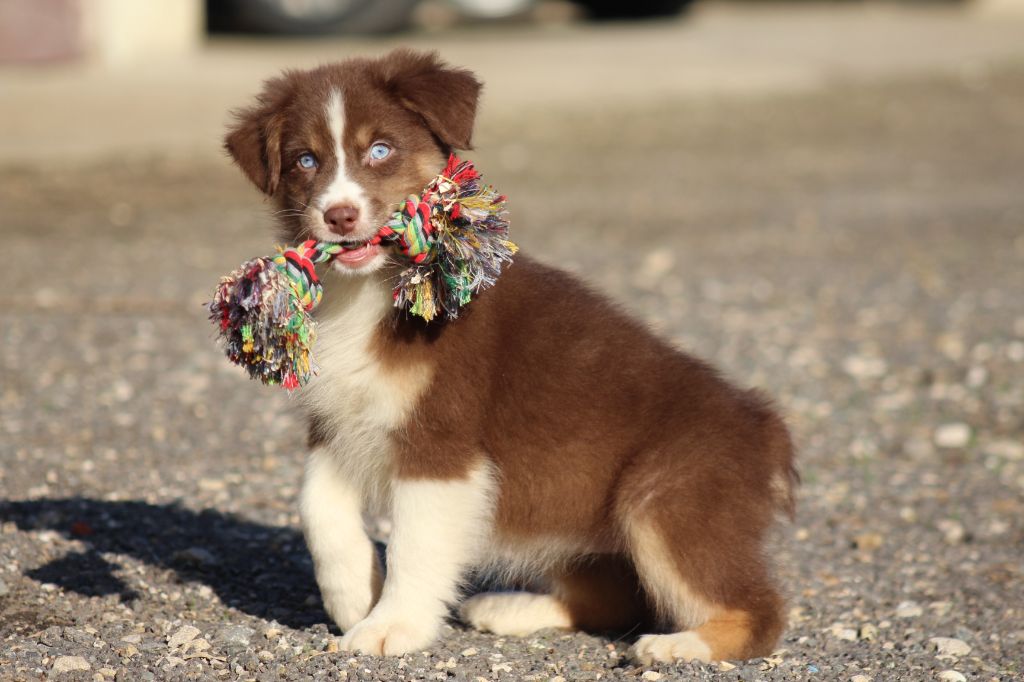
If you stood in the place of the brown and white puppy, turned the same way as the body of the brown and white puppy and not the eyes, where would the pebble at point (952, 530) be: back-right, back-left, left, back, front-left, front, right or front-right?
back

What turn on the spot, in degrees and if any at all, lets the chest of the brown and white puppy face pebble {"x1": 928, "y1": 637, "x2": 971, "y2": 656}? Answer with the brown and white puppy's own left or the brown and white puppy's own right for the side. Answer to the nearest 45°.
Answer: approximately 135° to the brown and white puppy's own left

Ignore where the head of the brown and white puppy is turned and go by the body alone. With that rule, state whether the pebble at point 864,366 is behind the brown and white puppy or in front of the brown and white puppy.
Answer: behind

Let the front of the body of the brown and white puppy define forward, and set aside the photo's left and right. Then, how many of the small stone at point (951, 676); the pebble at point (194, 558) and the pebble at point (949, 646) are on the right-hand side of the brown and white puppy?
1

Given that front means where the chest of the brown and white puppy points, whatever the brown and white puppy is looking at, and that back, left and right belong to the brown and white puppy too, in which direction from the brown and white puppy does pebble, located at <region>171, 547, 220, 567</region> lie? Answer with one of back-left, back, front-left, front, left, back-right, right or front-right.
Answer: right

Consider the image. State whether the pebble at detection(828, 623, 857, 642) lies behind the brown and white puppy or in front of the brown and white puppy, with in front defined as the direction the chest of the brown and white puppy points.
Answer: behind

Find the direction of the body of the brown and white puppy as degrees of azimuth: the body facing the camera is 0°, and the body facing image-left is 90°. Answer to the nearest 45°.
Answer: approximately 45°

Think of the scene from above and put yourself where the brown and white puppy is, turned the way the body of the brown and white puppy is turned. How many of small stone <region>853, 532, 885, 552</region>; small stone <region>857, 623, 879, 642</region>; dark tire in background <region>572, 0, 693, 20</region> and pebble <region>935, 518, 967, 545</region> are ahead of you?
0

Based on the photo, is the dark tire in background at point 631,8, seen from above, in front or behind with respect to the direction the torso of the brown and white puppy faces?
behind

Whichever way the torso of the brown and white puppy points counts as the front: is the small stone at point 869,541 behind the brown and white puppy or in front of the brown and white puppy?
behind

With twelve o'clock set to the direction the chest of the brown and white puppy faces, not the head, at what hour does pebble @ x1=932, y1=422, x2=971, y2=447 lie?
The pebble is roughly at 6 o'clock from the brown and white puppy.

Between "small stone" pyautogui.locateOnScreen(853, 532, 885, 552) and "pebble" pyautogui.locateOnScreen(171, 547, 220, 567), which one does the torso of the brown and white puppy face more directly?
the pebble

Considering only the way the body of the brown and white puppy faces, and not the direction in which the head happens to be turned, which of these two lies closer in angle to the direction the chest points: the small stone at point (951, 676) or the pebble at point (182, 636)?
the pebble

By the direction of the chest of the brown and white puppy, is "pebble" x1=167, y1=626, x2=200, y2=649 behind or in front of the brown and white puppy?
in front

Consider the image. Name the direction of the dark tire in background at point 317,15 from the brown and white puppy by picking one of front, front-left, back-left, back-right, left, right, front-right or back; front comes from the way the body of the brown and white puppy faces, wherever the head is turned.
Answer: back-right

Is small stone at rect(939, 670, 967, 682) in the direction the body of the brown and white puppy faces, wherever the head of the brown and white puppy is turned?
no

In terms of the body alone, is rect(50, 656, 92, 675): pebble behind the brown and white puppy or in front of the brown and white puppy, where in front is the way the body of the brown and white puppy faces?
in front

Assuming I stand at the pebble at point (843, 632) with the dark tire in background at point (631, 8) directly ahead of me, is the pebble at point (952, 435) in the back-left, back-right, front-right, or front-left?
front-right
